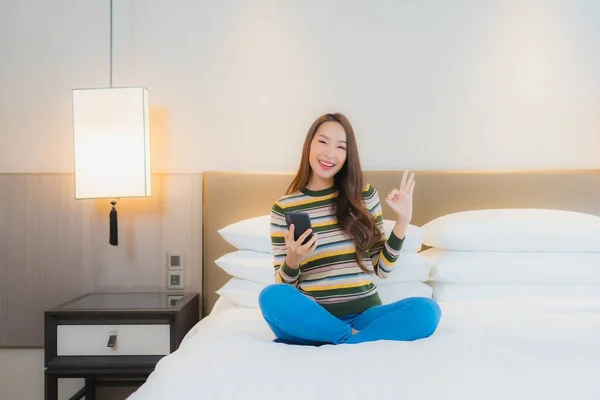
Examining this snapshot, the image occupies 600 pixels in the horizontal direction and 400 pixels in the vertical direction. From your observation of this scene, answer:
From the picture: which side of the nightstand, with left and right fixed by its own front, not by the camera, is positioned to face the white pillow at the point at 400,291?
left

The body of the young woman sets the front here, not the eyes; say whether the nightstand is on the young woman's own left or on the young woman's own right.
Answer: on the young woman's own right

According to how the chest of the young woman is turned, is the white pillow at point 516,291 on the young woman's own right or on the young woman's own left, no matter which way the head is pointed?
on the young woman's own left

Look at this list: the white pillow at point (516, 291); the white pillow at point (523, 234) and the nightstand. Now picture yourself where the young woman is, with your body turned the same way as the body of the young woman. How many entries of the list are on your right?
1

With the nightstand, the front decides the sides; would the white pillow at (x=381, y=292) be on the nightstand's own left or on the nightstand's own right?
on the nightstand's own left

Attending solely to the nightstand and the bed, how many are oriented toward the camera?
2

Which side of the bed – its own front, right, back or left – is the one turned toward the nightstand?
right
